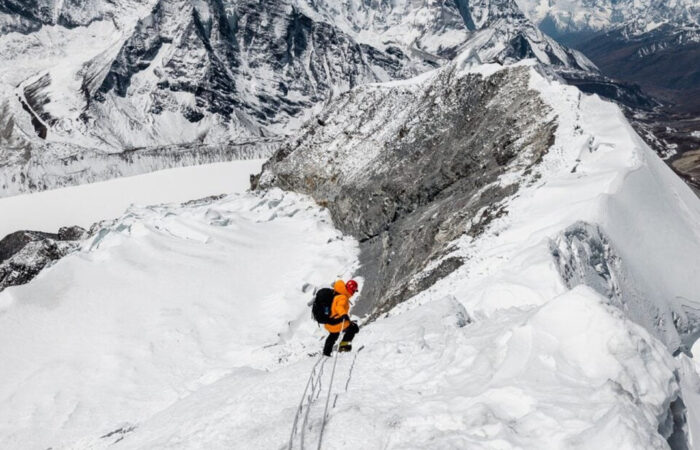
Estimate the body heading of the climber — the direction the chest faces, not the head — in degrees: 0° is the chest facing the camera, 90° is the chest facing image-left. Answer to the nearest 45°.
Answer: approximately 270°
